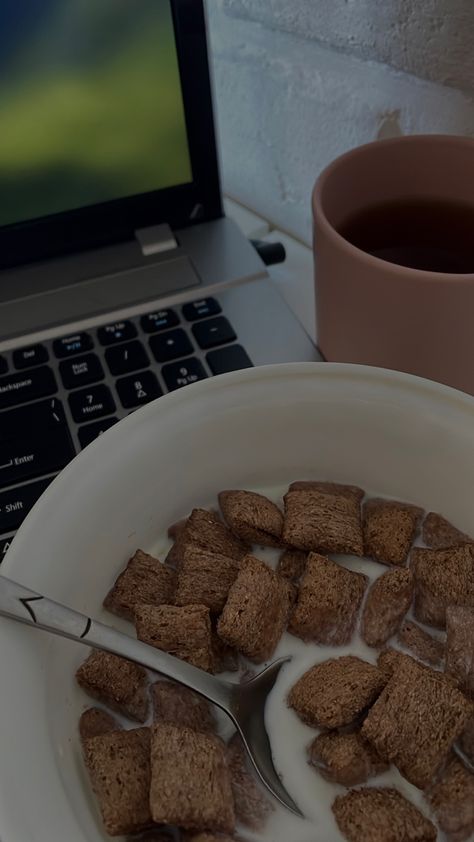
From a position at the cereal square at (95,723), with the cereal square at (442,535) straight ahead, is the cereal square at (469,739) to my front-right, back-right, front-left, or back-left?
front-right

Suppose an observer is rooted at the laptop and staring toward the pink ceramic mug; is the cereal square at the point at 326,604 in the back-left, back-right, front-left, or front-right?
front-right

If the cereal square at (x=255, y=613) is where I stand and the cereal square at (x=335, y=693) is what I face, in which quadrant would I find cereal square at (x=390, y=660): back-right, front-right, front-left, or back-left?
front-left

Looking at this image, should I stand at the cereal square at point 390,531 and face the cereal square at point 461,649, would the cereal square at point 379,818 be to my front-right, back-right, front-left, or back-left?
front-right

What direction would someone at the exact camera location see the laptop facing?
facing the viewer and to the right of the viewer

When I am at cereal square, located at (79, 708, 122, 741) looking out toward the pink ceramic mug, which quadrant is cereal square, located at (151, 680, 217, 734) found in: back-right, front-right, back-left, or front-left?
front-right
